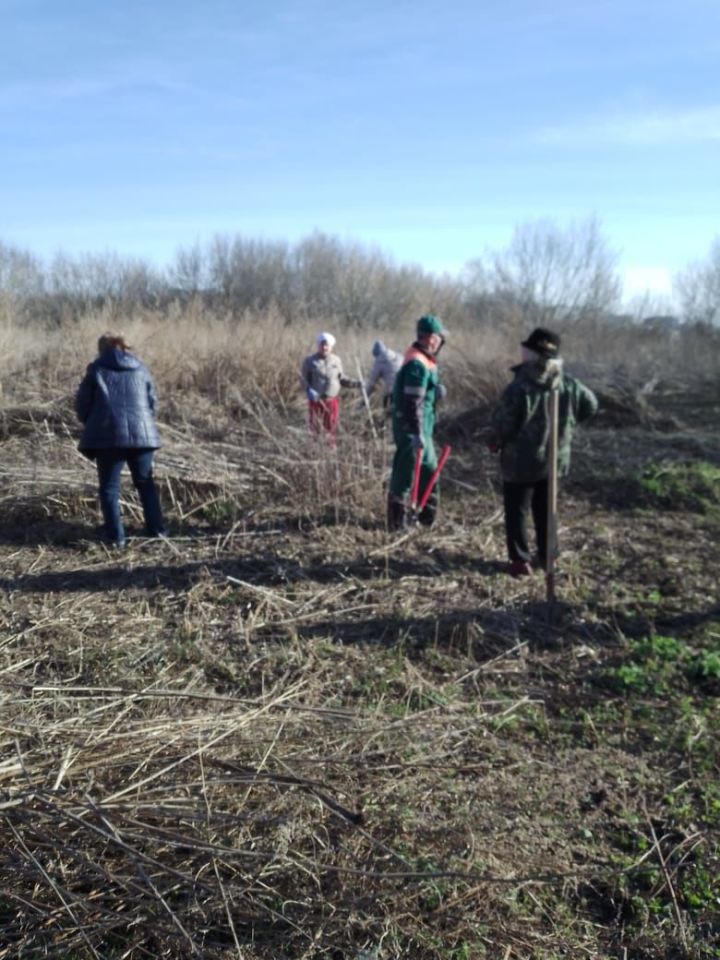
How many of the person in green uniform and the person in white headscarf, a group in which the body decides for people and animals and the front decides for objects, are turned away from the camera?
0

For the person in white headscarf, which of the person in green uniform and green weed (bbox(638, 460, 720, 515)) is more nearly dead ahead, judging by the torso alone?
the person in green uniform

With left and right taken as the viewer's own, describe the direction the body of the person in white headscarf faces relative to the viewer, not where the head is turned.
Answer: facing the viewer

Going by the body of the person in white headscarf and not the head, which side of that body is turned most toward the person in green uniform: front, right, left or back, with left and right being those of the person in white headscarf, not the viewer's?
front

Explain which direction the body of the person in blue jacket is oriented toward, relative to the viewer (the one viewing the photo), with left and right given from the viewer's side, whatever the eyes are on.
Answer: facing away from the viewer

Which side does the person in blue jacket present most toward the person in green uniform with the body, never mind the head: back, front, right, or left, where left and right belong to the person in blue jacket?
right

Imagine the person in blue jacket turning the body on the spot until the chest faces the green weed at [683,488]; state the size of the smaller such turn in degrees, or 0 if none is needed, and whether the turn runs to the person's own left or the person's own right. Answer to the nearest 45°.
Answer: approximately 90° to the person's own right

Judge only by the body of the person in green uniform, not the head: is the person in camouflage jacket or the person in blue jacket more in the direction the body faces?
the person in camouflage jacket
